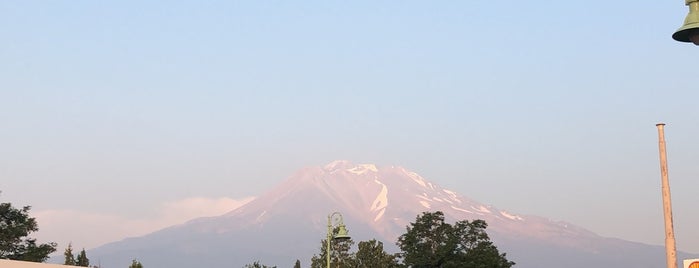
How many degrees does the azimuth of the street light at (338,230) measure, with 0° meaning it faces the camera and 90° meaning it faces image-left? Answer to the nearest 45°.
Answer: approximately 270°
